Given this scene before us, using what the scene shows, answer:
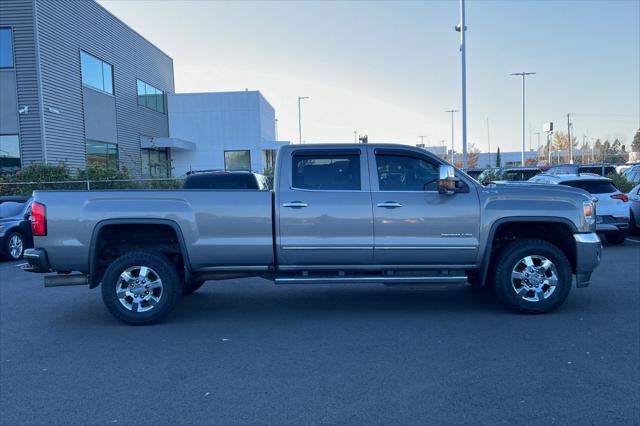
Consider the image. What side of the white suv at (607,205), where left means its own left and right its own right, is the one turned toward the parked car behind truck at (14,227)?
left

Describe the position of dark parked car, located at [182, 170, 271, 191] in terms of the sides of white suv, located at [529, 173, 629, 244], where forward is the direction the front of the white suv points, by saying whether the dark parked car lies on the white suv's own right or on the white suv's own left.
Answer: on the white suv's own left

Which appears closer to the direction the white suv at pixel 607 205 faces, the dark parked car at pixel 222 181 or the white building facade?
the white building facade

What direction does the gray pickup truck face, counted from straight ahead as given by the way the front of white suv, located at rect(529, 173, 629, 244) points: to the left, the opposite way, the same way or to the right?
to the right

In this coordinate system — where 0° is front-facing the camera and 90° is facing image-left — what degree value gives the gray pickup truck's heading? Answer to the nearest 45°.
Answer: approximately 270°

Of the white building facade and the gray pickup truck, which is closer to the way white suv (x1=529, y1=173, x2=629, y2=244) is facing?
the white building facade

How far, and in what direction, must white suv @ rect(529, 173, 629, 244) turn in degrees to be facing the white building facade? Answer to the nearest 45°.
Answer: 0° — it already faces it

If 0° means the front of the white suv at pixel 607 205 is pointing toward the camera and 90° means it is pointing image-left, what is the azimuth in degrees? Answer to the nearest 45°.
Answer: approximately 135°

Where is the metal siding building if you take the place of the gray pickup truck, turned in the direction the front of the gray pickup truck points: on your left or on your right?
on your left

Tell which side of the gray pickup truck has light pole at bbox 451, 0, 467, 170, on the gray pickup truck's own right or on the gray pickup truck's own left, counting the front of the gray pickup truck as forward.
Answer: on the gray pickup truck's own left

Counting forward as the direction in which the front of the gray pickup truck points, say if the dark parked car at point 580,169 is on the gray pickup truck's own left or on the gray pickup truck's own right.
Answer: on the gray pickup truck's own left

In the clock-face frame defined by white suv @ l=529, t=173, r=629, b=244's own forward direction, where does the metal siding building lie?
The metal siding building is roughly at 11 o'clock from the white suv.

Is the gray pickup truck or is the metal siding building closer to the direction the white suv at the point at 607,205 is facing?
the metal siding building
